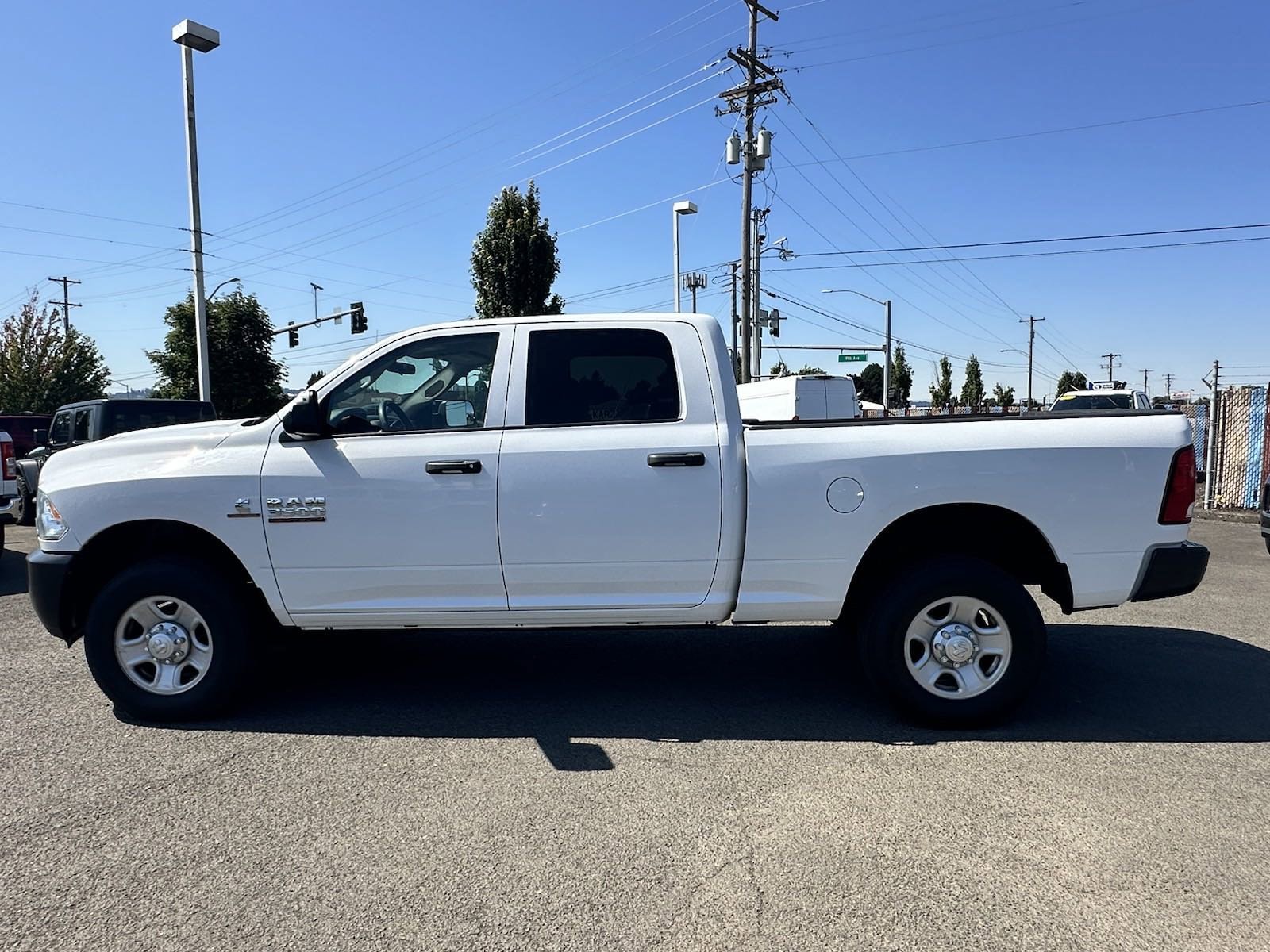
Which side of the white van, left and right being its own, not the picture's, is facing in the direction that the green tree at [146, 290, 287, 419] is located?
front

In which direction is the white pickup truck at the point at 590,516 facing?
to the viewer's left

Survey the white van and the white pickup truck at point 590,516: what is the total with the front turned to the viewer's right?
0

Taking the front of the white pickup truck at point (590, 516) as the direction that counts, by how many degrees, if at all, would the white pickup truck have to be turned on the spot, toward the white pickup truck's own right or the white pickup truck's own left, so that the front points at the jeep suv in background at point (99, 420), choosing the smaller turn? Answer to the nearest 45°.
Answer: approximately 45° to the white pickup truck's own right

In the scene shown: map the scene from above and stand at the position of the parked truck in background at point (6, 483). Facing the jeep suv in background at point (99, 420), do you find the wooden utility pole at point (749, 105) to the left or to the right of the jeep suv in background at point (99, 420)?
right

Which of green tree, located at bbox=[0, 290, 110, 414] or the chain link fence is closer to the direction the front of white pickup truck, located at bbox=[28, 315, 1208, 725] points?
the green tree

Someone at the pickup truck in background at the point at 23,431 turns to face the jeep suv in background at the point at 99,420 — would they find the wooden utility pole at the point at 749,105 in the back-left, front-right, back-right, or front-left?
front-left

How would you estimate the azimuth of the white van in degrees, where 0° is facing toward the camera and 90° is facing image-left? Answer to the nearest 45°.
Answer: approximately 135°

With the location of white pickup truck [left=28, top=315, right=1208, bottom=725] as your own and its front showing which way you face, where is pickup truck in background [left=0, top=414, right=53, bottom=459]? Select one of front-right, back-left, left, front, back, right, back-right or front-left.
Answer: front-right
